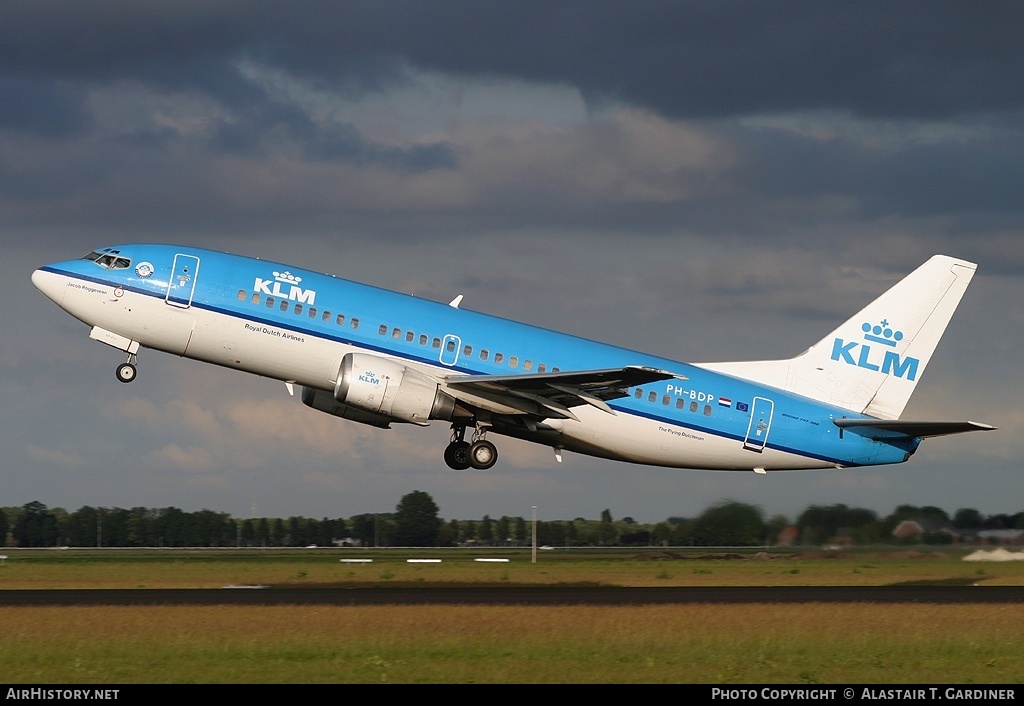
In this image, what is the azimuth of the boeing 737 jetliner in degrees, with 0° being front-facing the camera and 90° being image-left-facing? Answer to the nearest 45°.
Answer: approximately 90°
